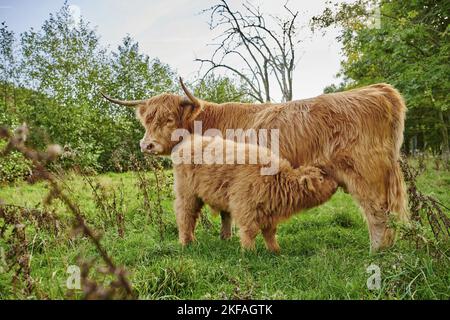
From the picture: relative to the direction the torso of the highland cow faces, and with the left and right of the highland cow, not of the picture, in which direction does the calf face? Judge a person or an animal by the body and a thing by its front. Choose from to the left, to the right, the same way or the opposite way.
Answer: the opposite way

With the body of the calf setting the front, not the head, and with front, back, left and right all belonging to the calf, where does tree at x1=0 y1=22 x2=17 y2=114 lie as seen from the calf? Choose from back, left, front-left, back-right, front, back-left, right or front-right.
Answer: back-left

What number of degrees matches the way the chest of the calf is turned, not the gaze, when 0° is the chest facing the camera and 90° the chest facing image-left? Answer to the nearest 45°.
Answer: approximately 270°

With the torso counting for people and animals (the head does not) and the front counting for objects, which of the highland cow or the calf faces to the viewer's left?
the highland cow

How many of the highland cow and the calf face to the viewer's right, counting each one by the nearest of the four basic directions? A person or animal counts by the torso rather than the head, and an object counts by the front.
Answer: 1

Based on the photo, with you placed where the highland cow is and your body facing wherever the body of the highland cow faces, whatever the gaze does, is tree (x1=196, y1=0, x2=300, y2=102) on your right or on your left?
on your right

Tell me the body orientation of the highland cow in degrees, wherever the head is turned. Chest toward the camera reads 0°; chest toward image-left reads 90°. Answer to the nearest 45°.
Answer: approximately 90°

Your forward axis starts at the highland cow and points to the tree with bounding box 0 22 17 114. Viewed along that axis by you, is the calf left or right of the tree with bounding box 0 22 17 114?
left

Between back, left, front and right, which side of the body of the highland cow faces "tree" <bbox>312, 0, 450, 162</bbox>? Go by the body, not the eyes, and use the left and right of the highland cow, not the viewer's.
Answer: right

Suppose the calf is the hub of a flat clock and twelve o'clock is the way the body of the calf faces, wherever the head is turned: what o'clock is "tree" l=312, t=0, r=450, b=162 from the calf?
The tree is roughly at 10 o'clock from the calf.

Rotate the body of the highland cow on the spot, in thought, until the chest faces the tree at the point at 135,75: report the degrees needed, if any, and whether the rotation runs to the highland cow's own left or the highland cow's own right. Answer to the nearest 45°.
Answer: approximately 45° to the highland cow's own right
